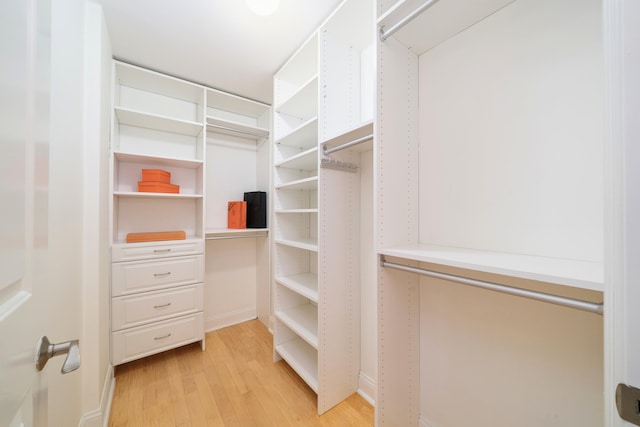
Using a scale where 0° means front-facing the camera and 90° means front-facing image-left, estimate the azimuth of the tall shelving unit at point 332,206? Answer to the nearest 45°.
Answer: approximately 45°

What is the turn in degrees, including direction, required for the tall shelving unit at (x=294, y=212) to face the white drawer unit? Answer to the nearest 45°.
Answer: approximately 45° to its right

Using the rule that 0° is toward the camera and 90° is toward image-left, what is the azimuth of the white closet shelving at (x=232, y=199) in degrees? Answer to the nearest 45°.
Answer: approximately 315°

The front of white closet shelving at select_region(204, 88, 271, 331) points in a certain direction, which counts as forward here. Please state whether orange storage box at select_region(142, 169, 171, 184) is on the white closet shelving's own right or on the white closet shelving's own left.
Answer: on the white closet shelving's own right

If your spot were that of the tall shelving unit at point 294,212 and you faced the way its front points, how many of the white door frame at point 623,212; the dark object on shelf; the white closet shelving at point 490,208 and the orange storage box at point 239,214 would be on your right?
2

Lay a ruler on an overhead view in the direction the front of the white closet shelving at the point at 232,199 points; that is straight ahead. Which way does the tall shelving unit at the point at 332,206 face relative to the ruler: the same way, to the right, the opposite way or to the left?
to the right

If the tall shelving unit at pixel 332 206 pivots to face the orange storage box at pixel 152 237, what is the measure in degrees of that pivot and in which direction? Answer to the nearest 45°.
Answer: approximately 45° to its right

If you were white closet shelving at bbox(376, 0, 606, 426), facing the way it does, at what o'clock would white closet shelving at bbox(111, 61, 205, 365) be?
white closet shelving at bbox(111, 61, 205, 365) is roughly at 1 o'clock from white closet shelving at bbox(376, 0, 606, 426).
